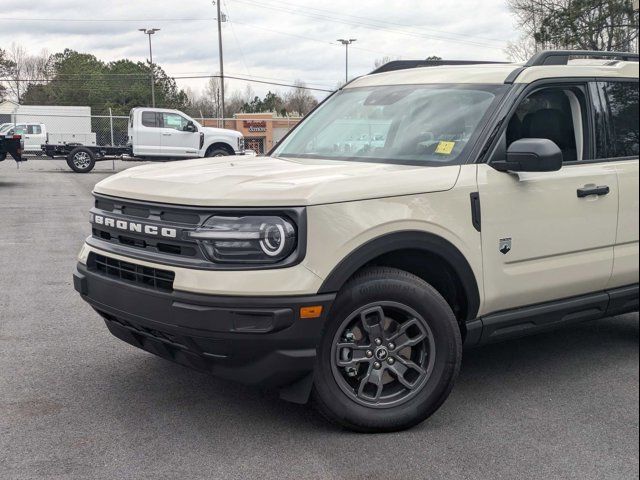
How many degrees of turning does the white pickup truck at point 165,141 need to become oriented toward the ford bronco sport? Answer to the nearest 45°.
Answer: approximately 90° to its right

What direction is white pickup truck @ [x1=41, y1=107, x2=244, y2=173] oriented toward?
to the viewer's right

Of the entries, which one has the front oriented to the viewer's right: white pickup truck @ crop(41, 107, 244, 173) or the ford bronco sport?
the white pickup truck

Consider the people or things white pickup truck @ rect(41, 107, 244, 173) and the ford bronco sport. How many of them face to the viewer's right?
1

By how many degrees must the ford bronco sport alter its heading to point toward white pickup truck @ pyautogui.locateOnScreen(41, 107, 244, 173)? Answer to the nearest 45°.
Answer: approximately 135° to its right

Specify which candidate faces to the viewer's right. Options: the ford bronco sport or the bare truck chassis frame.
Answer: the bare truck chassis frame

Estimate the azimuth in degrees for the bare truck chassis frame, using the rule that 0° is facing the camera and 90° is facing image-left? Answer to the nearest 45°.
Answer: approximately 270°
